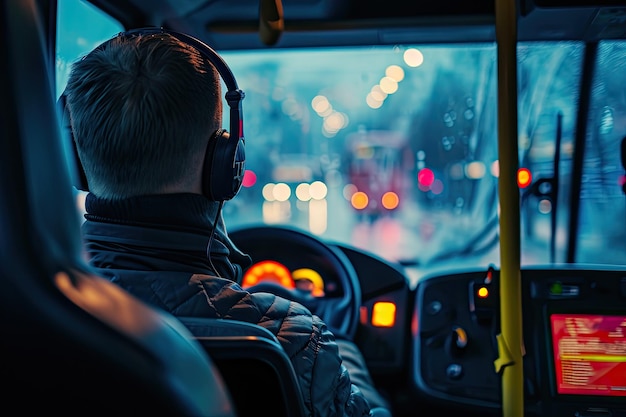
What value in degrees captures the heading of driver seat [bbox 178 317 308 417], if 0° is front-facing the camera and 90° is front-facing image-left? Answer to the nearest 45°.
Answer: approximately 180°
